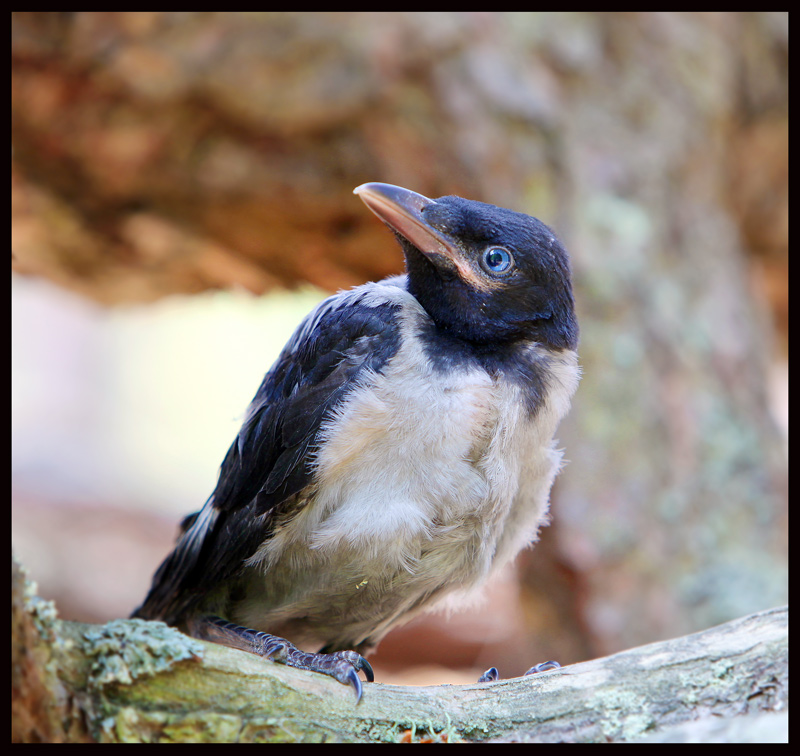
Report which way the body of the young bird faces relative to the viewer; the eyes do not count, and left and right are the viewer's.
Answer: facing the viewer and to the right of the viewer
